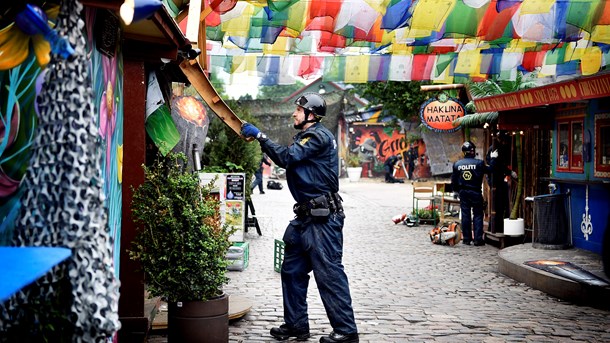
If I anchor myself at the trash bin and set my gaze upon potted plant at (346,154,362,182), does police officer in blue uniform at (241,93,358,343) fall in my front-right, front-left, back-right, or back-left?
back-left

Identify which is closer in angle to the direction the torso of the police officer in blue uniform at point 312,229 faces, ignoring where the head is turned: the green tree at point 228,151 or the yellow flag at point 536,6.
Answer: the green tree

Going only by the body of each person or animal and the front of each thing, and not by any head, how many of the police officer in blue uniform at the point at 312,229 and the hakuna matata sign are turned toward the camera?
1

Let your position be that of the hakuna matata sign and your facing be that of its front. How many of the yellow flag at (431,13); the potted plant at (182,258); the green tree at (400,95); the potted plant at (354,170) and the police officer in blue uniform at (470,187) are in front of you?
3

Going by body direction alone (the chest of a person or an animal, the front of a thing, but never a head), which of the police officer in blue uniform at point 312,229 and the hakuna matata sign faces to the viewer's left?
the police officer in blue uniform

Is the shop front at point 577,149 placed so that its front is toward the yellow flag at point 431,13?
yes

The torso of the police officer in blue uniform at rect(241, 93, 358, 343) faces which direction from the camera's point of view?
to the viewer's left

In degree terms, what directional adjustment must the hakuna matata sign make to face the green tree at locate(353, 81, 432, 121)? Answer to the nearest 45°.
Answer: approximately 180°

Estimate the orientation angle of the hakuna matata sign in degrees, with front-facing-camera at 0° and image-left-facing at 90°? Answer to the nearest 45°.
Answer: approximately 0°

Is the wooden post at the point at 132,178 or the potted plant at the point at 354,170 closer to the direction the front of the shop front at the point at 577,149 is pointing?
the wooden post
